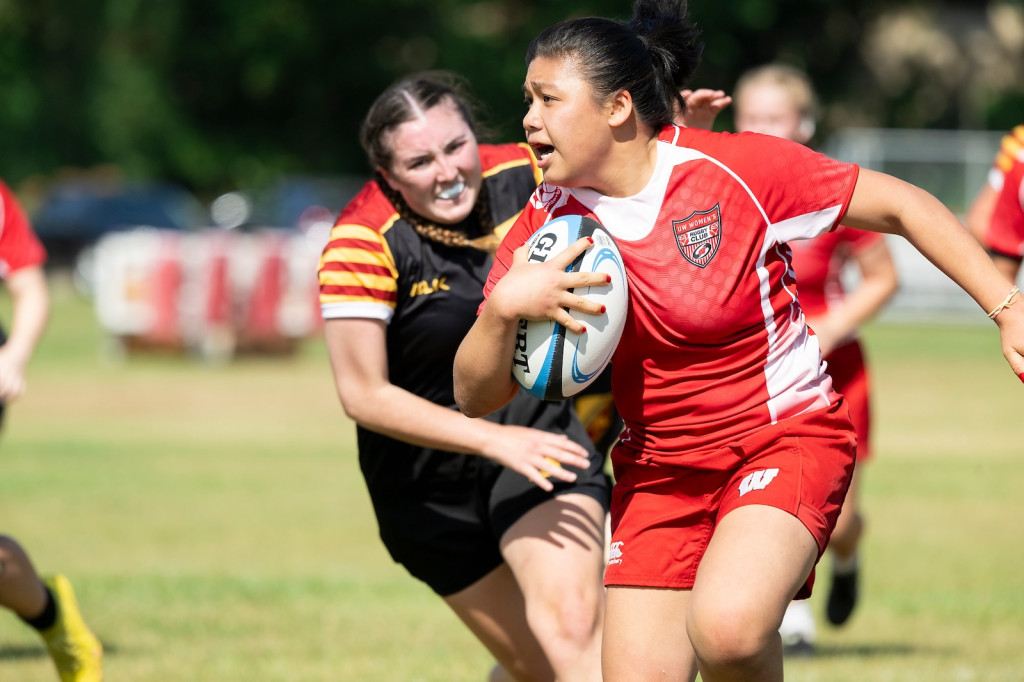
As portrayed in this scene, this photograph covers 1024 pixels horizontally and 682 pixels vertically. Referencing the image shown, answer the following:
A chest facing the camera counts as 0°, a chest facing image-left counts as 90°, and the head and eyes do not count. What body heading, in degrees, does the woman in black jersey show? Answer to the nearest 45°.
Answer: approximately 315°

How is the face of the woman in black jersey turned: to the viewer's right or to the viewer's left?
to the viewer's right

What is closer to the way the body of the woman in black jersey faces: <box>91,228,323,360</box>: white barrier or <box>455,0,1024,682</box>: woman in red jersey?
the woman in red jersey

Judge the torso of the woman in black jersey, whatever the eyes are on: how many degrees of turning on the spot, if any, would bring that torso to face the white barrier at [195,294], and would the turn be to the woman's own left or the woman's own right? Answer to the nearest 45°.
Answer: approximately 135° to the woman's own left

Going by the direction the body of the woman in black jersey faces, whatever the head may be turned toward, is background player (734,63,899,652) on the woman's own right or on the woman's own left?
on the woman's own left

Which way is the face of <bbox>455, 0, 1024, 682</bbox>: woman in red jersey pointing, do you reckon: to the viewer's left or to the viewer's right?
to the viewer's left

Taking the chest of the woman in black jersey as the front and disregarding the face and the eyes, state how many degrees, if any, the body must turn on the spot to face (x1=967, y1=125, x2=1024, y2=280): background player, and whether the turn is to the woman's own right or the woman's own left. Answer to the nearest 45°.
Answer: approximately 90° to the woman's own left

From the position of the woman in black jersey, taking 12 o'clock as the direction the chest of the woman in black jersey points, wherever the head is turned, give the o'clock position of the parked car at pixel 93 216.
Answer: The parked car is roughly at 7 o'clock from the woman in black jersey.

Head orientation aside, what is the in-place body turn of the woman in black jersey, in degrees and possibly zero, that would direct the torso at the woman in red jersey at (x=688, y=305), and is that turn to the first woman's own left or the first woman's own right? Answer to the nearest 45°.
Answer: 0° — they already face them

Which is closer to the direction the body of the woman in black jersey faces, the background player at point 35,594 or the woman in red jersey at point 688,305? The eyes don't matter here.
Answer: the woman in red jersey
